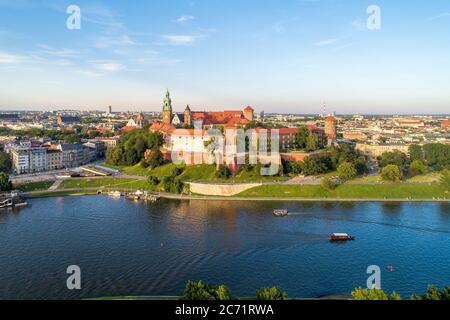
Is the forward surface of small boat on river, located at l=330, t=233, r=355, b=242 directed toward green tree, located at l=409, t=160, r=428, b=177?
no

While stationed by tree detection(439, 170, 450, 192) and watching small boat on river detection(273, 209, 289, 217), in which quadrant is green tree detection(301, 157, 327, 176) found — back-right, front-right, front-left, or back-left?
front-right

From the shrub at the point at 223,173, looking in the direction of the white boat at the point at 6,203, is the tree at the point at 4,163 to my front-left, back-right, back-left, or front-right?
front-right

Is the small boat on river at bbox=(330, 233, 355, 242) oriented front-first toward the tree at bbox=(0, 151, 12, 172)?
no
